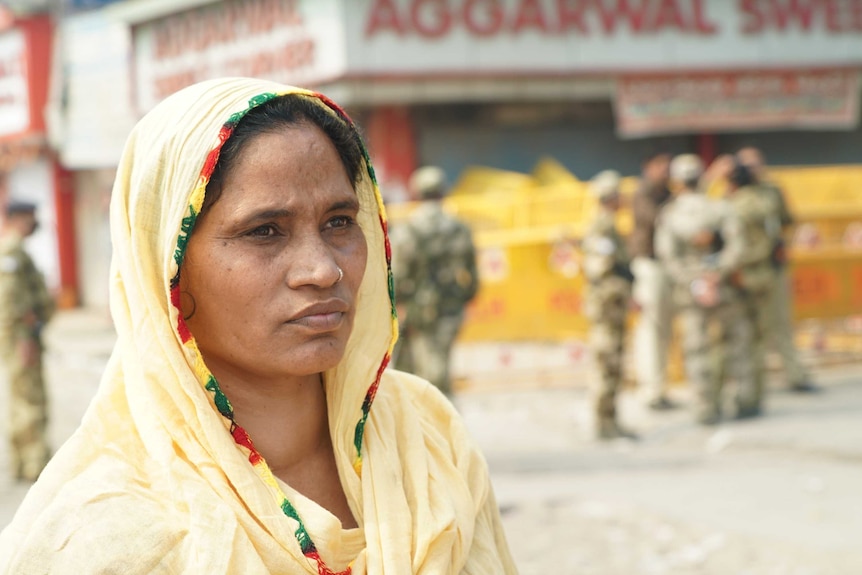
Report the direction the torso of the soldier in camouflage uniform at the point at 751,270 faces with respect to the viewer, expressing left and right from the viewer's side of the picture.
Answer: facing to the left of the viewer

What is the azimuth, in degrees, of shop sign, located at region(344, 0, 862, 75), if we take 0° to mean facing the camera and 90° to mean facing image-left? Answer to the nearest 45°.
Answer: approximately 0°

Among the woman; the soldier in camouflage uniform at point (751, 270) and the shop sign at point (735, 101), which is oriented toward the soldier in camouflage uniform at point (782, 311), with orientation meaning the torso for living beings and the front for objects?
the shop sign

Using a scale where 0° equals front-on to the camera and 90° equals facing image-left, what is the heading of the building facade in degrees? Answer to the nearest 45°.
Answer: approximately 0°

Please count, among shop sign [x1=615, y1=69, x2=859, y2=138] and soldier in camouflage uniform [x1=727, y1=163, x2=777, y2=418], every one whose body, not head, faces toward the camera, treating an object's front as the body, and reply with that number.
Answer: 1

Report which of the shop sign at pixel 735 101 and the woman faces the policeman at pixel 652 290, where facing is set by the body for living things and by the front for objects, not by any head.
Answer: the shop sign

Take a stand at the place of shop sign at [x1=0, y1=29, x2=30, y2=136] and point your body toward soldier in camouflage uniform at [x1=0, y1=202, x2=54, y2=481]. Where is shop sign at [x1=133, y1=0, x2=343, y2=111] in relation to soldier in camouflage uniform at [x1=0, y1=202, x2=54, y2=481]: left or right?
left

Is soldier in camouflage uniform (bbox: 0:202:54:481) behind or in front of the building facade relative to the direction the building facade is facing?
in front

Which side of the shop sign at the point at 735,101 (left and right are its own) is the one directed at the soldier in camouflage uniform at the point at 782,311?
front
